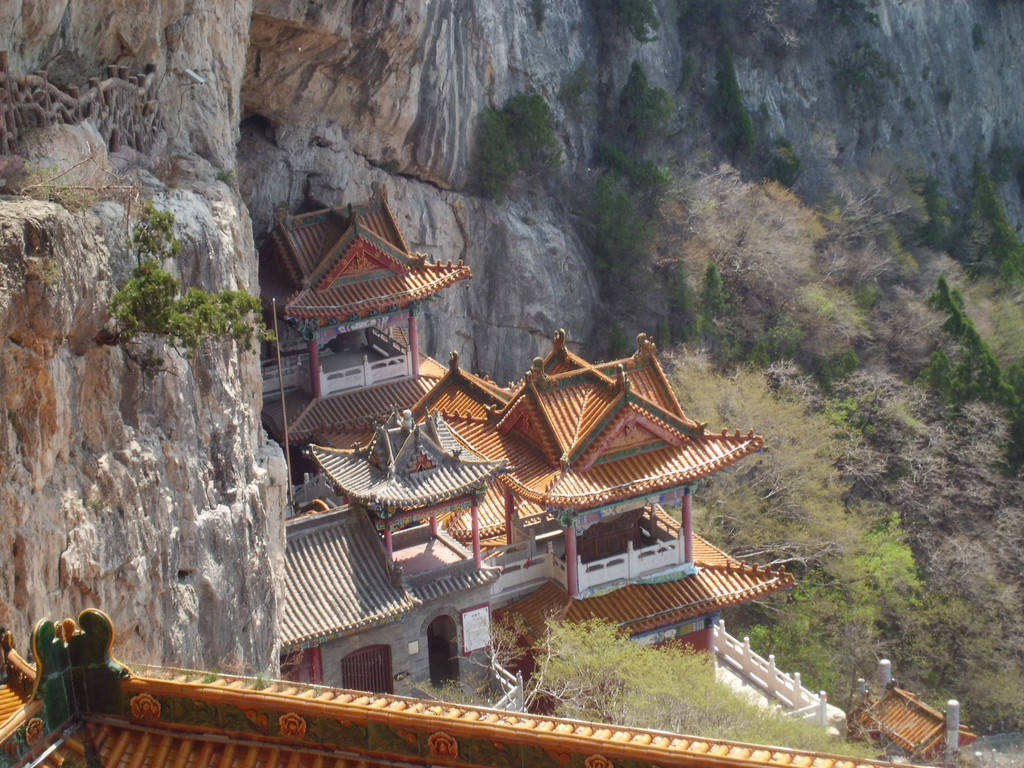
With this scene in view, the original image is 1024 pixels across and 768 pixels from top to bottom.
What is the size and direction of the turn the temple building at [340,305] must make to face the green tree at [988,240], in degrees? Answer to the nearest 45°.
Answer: approximately 90° to its left

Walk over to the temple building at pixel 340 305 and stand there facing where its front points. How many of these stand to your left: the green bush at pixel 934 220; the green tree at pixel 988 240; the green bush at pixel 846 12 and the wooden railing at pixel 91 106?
3

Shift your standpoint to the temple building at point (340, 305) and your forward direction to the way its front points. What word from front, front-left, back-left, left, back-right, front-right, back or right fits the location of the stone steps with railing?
front

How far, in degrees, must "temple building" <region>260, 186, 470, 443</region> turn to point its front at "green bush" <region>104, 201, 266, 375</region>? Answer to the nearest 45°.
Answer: approximately 45° to its right

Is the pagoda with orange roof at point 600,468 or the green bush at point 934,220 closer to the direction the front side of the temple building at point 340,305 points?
the pagoda with orange roof

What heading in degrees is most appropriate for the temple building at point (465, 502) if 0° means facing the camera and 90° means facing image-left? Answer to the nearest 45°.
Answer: approximately 315°

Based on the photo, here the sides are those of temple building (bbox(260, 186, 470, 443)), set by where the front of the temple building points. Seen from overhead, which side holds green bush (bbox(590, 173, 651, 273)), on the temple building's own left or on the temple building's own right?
on the temple building's own left

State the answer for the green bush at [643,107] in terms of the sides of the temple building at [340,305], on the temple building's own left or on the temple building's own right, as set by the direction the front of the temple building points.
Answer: on the temple building's own left

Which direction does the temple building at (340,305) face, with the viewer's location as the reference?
facing the viewer and to the right of the viewer

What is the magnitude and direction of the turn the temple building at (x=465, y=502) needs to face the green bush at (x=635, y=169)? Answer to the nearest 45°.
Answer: approximately 135° to its left
